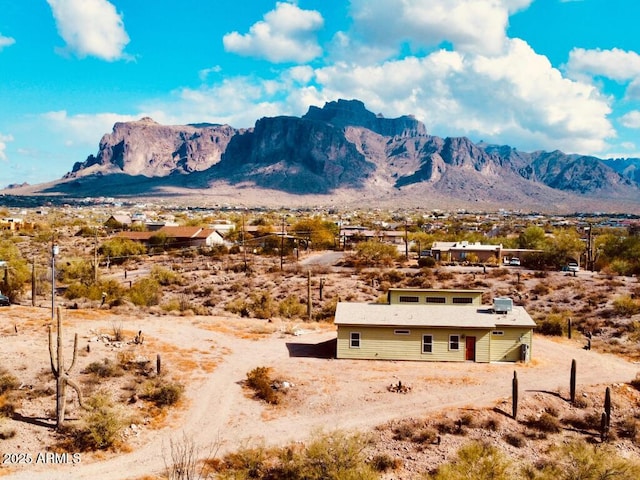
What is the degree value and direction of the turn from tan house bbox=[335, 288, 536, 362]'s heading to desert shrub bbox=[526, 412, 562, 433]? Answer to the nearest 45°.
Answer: approximately 45° to its left

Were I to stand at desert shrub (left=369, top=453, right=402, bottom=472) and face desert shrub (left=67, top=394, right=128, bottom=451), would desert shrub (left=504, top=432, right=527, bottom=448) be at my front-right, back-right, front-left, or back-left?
back-right

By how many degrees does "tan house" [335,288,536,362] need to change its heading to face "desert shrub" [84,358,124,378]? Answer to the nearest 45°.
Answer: approximately 45° to its right

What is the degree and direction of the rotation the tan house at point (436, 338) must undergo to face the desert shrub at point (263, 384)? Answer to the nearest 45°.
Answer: approximately 45° to its right

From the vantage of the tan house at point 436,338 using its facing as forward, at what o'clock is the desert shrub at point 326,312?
The desert shrub is roughly at 5 o'clock from the tan house.

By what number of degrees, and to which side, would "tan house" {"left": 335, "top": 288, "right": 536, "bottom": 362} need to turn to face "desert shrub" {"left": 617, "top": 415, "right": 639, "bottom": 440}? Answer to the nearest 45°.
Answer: approximately 45° to its left

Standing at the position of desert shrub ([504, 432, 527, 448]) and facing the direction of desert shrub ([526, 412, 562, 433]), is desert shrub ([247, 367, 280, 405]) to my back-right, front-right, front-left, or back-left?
back-left

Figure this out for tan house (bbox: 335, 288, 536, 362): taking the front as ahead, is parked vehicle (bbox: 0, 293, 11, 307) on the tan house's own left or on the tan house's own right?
on the tan house's own right

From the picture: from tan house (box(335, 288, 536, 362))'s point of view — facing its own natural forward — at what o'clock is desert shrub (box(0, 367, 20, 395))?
The desert shrub is roughly at 2 o'clock from the tan house.

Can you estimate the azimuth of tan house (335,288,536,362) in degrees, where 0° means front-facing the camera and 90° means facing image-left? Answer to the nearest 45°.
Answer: approximately 0°
